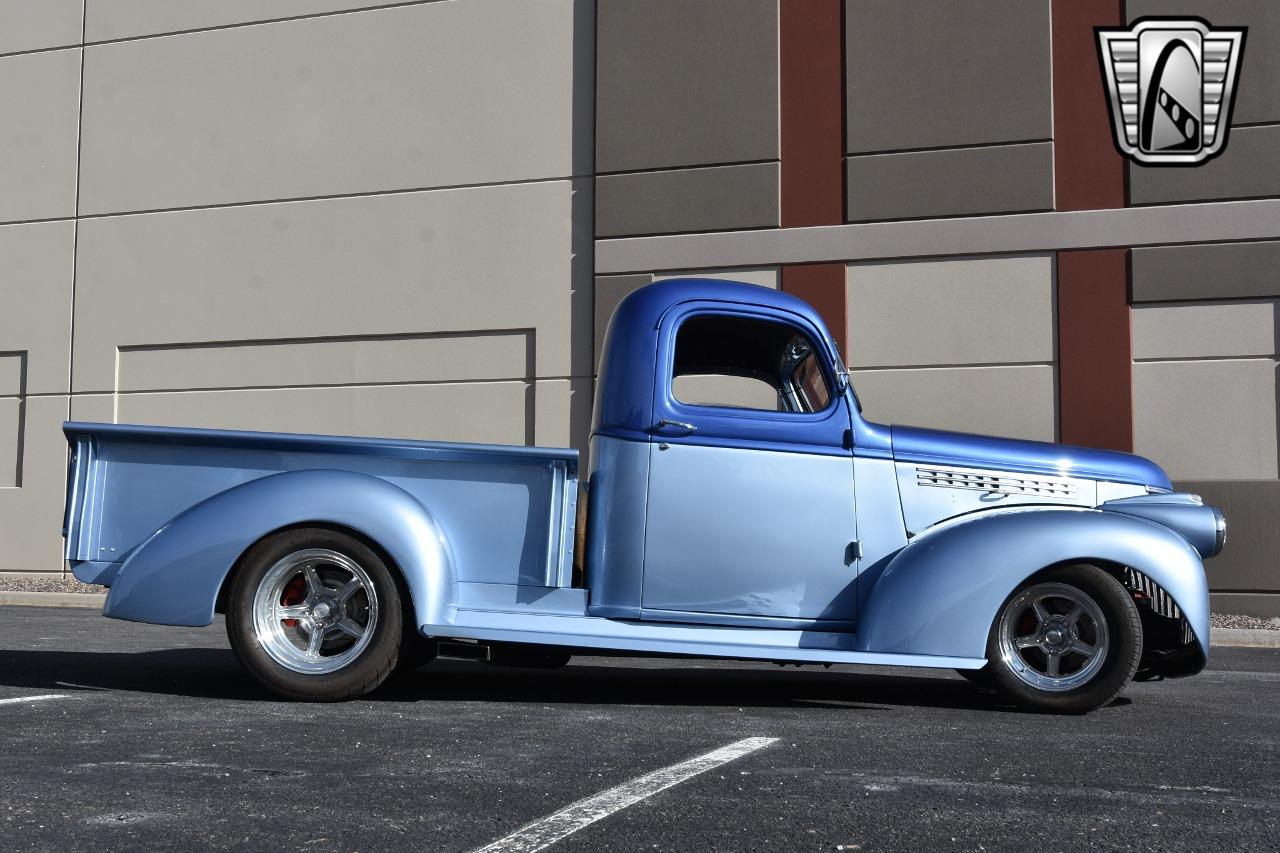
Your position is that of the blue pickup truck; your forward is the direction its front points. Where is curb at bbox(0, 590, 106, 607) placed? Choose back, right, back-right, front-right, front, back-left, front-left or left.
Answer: back-left

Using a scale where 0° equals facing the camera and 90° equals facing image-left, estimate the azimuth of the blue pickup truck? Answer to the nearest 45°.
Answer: approximately 270°

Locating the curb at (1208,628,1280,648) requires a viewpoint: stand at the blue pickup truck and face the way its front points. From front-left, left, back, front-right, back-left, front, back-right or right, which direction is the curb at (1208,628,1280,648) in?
front-left

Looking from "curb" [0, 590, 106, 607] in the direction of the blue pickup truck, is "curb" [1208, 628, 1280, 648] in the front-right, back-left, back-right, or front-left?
front-left

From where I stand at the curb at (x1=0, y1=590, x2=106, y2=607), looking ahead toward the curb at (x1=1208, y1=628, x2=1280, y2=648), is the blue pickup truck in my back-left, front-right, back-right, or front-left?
front-right
